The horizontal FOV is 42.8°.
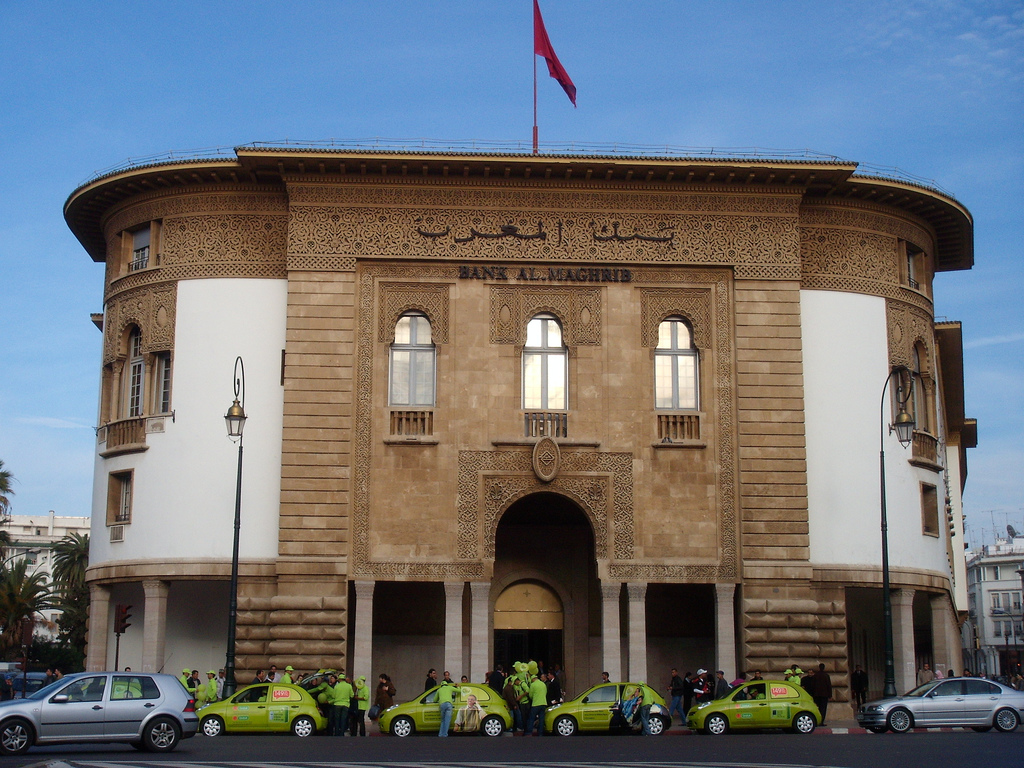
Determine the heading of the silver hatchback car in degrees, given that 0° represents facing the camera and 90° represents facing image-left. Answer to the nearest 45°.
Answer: approximately 90°

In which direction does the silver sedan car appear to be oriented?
to the viewer's left

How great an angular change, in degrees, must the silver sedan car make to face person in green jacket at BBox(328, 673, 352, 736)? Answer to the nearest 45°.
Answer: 0° — it already faces them

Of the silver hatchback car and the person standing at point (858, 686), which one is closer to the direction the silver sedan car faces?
the silver hatchback car

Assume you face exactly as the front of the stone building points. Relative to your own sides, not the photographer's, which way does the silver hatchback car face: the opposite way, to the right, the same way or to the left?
to the right

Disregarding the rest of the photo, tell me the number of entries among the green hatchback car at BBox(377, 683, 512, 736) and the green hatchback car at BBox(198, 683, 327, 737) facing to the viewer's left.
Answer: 2

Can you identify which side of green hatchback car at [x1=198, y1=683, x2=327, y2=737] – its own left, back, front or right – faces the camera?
left

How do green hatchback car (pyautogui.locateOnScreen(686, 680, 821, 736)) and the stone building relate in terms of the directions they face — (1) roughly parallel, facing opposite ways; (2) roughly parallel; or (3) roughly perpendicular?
roughly perpendicular

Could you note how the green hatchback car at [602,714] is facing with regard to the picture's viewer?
facing to the left of the viewer
